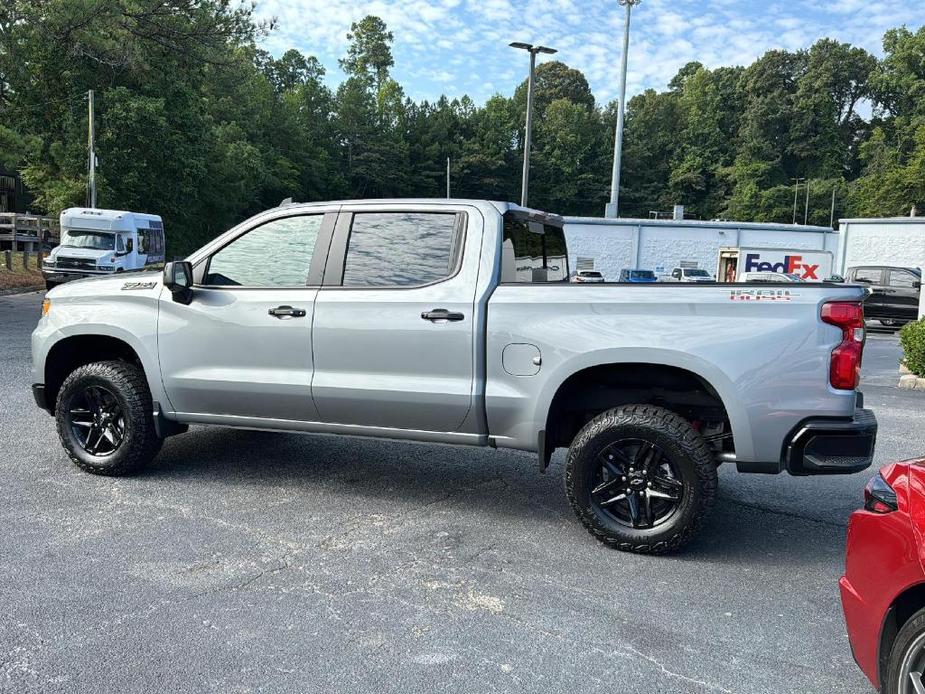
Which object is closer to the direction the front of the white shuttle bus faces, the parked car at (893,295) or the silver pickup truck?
the silver pickup truck

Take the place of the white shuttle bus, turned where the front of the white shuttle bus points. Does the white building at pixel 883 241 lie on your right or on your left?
on your left

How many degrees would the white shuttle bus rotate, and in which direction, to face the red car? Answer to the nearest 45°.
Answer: approximately 45° to its left

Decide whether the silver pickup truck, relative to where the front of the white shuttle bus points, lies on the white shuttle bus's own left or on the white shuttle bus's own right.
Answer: on the white shuttle bus's own left

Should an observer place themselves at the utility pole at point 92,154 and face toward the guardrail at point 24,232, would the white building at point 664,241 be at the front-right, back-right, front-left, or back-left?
back-left

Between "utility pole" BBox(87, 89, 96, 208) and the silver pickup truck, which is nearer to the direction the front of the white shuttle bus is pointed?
the silver pickup truck

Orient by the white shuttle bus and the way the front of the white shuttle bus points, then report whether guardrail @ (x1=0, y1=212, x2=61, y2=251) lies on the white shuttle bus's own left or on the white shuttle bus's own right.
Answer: on the white shuttle bus's own right

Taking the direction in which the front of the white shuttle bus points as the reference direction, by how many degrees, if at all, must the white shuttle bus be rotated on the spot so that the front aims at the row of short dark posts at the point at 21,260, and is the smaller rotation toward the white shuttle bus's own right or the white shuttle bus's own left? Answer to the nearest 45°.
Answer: approximately 90° to the white shuttle bus's own right

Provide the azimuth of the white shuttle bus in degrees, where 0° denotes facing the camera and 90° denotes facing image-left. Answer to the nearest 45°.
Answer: approximately 45°

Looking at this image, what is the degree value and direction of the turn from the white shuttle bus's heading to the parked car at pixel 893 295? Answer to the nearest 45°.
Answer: approximately 90° to its left

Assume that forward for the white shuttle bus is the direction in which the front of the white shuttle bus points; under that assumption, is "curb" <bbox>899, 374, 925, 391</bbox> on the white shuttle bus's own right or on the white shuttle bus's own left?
on the white shuttle bus's own left

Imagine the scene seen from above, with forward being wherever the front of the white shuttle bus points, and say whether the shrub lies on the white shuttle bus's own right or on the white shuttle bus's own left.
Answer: on the white shuttle bus's own left

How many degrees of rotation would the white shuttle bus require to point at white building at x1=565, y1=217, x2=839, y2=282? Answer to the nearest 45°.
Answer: approximately 135° to its left
